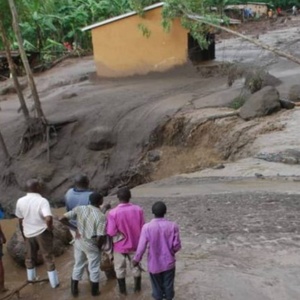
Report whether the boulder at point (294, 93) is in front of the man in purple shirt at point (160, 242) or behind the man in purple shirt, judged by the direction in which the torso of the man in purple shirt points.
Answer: in front

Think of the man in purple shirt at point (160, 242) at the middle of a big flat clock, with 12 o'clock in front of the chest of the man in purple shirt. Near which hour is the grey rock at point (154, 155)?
The grey rock is roughly at 12 o'clock from the man in purple shirt.

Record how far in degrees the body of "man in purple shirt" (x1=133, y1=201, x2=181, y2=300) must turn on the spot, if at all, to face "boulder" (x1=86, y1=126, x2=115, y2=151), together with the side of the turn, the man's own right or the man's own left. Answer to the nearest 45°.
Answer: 0° — they already face it

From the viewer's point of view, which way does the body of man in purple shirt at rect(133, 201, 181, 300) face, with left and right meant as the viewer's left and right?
facing away from the viewer

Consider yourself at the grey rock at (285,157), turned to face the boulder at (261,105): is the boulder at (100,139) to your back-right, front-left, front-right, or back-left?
front-left

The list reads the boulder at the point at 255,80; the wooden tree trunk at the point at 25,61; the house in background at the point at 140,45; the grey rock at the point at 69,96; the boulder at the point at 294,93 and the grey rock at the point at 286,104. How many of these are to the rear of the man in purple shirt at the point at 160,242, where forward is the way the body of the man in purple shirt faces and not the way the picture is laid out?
0

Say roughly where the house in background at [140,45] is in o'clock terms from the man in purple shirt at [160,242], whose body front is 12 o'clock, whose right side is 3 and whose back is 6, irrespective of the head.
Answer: The house in background is roughly at 12 o'clock from the man in purple shirt.

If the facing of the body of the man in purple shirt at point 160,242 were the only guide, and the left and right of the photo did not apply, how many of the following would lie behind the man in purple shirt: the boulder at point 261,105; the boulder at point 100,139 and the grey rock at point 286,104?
0

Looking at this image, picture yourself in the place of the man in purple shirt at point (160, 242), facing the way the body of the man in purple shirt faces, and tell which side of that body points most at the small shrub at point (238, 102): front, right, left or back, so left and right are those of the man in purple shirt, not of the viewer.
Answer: front

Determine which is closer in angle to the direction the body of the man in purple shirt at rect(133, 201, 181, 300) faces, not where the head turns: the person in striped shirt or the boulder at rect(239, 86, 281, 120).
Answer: the boulder

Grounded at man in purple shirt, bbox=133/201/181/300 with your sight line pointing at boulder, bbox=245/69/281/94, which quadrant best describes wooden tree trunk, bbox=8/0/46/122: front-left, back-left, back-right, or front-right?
front-left

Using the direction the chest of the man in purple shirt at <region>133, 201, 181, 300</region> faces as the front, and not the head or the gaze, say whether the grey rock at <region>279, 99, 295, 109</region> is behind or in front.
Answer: in front

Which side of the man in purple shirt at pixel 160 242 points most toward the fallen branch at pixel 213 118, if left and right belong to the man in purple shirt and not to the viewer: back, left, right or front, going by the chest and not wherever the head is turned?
front

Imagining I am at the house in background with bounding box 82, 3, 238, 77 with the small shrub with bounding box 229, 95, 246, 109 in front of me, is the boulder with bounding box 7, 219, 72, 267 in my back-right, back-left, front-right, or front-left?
front-right

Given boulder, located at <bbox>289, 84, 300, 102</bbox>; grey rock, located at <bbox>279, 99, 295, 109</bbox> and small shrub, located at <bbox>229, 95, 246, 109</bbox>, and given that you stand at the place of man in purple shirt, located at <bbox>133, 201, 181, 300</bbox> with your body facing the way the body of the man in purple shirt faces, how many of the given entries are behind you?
0

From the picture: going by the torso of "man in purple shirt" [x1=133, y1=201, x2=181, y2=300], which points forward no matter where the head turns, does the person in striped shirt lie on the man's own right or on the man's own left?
on the man's own left

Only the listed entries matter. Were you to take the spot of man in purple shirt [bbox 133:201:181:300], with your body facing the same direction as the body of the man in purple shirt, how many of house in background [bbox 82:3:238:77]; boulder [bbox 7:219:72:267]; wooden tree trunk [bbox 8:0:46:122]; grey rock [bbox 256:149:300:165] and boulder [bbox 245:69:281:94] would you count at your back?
0
